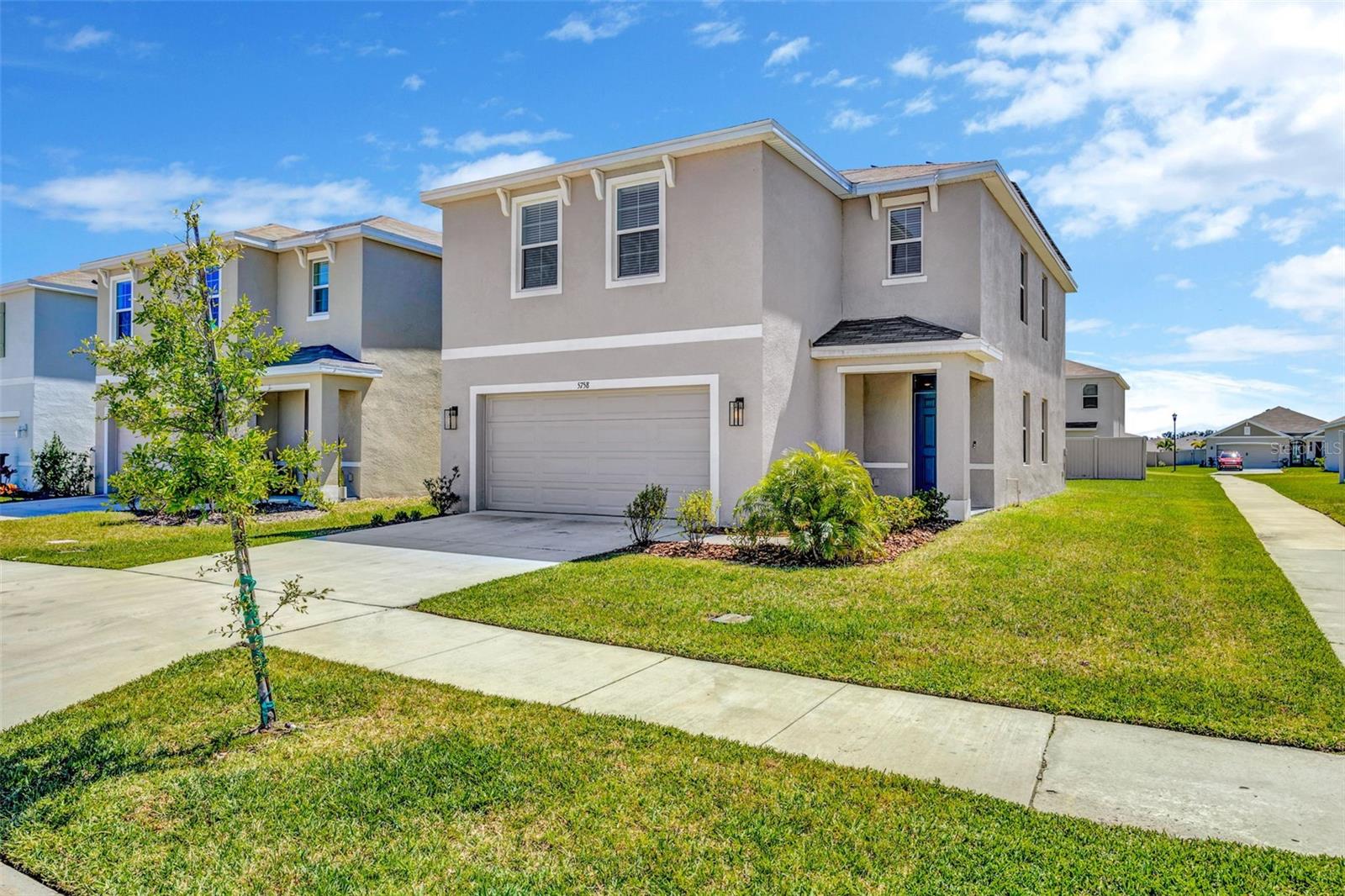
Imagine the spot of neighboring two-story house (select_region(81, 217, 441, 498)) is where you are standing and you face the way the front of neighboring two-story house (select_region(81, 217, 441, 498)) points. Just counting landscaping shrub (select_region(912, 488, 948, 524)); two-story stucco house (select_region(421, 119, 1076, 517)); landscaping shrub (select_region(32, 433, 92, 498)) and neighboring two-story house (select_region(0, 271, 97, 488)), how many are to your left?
2

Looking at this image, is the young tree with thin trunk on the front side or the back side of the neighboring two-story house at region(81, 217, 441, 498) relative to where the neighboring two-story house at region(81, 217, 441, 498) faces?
on the front side

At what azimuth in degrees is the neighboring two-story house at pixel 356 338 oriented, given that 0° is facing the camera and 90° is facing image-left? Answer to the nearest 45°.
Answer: approximately 45°

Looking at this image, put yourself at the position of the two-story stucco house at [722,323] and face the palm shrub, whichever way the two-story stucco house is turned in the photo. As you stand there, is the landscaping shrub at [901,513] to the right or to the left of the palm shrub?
left

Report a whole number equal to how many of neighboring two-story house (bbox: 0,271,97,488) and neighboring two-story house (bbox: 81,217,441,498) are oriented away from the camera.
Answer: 0

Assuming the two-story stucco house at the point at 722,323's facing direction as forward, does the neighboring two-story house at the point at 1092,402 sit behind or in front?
behind

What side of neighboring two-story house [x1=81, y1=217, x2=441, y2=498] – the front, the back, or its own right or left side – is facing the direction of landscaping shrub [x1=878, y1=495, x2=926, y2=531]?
left

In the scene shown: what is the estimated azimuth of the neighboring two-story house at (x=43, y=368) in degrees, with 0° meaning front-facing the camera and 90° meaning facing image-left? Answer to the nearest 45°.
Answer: approximately 45°

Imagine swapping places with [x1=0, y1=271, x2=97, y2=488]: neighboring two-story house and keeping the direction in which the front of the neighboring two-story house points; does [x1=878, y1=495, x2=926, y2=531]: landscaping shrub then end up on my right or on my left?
on my left

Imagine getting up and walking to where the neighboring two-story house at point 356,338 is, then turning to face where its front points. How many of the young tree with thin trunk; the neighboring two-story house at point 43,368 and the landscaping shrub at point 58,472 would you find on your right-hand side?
2

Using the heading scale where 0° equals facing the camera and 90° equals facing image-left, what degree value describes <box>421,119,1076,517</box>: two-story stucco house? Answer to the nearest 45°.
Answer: approximately 45°

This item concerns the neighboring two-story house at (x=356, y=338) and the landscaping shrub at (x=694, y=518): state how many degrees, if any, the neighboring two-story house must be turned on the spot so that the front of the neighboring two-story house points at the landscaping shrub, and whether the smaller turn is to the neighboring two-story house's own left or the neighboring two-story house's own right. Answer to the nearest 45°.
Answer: approximately 45° to the neighboring two-story house's own left
